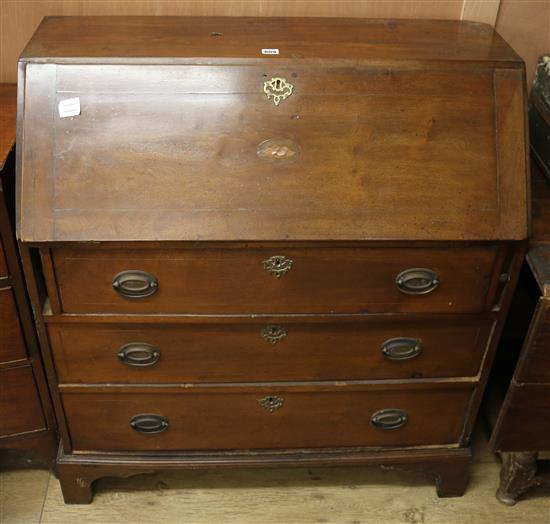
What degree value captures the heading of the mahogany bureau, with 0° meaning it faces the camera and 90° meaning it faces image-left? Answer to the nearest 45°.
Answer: approximately 0°

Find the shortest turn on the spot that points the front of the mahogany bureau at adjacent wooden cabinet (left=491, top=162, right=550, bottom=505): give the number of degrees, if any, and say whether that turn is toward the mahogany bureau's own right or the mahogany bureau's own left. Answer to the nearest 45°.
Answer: approximately 90° to the mahogany bureau's own left

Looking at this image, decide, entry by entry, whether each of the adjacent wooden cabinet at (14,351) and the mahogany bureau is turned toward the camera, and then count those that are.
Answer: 2

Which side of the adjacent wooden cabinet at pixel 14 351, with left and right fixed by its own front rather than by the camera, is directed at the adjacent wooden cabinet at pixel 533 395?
left

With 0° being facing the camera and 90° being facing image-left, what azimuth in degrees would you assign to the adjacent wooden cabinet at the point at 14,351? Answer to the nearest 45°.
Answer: approximately 0°
